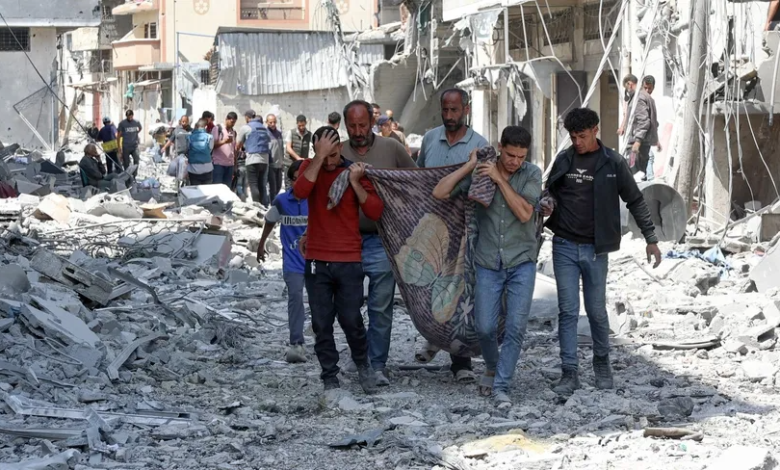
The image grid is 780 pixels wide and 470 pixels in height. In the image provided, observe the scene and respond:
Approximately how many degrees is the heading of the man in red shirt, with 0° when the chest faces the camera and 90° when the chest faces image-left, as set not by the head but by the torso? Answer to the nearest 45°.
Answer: approximately 0°

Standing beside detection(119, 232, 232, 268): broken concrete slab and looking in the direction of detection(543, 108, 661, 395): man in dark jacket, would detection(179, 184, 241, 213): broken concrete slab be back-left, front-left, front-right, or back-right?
back-left

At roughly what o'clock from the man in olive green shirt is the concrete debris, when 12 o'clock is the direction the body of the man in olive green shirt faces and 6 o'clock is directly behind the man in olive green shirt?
The concrete debris is roughly at 11 o'clock from the man in olive green shirt.

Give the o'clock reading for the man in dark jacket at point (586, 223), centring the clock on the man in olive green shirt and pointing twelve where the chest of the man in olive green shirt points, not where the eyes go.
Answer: The man in dark jacket is roughly at 8 o'clock from the man in olive green shirt.

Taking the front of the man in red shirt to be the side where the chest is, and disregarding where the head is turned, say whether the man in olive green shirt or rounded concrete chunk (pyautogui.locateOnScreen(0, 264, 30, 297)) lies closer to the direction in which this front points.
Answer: the man in olive green shirt

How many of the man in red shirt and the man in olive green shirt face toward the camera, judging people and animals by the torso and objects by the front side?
2

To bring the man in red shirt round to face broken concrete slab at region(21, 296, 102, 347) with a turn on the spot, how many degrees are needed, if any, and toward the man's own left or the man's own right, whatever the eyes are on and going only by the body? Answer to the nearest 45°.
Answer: approximately 135° to the man's own right

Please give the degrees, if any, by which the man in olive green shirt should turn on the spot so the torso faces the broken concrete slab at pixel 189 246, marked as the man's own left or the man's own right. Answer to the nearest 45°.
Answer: approximately 135° to the man's own right

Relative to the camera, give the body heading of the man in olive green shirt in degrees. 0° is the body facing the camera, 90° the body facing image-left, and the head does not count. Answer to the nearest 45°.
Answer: approximately 0°
